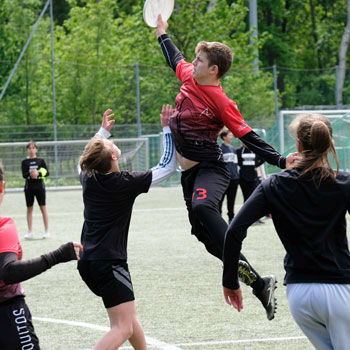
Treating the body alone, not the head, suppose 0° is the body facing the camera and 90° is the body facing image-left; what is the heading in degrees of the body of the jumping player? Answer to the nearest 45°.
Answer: approximately 45°

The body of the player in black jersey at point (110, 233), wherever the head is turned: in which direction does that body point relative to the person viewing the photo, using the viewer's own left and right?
facing away from the viewer and to the right of the viewer

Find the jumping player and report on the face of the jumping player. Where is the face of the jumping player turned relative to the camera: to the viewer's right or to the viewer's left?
to the viewer's left

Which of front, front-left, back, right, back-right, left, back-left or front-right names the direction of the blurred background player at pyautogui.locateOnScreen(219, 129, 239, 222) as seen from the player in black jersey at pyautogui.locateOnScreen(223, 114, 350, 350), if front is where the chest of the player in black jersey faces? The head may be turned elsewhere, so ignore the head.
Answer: front

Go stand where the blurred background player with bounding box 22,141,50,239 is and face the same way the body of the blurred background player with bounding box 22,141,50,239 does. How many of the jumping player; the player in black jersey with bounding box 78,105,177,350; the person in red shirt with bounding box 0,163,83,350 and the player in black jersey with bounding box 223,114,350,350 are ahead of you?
4

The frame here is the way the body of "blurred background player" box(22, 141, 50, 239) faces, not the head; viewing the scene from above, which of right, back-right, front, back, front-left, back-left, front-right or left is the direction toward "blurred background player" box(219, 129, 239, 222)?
left

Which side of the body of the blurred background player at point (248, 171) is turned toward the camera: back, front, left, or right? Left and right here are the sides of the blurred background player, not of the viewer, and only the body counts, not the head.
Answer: front

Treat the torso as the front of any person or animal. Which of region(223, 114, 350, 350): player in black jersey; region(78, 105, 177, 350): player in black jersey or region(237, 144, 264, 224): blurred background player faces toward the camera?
the blurred background player

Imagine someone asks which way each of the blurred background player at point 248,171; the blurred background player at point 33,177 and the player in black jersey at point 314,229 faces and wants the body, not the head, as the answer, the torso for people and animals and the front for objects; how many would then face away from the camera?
1

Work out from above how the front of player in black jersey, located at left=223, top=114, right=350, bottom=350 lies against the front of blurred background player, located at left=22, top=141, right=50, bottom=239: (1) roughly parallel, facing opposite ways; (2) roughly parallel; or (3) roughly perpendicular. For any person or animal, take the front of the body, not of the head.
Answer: roughly parallel, facing opposite ways

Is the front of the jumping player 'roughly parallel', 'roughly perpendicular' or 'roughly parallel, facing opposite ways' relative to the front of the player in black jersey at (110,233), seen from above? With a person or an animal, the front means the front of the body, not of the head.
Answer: roughly parallel, facing opposite ways

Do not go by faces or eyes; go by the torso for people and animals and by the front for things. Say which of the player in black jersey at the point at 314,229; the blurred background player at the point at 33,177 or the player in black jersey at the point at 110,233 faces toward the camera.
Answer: the blurred background player

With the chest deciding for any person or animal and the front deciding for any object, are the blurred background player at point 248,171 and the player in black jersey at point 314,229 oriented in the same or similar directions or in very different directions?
very different directions

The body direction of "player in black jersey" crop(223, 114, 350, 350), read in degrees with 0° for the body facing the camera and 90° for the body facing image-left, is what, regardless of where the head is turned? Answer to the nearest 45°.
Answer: approximately 180°

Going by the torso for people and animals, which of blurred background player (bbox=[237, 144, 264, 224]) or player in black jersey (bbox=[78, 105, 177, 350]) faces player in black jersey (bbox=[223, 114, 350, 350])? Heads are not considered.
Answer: the blurred background player

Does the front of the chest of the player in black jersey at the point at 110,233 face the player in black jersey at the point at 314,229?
no

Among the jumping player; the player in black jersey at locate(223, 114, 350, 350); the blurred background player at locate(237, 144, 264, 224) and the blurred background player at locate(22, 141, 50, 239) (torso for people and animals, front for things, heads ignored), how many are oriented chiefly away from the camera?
1

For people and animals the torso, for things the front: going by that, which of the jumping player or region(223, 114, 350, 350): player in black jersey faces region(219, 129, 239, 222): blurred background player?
the player in black jersey

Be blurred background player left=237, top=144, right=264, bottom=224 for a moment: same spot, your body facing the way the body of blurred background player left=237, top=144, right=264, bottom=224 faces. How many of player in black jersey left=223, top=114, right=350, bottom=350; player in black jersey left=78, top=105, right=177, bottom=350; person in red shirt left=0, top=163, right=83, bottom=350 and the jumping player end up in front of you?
4
